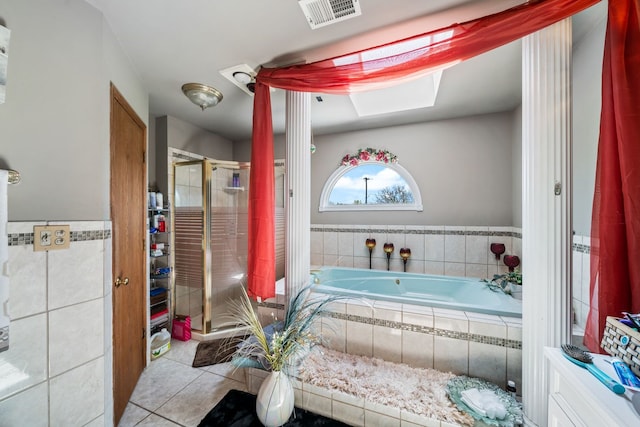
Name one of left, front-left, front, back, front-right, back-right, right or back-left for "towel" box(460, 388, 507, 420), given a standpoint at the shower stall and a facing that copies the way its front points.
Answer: front-left

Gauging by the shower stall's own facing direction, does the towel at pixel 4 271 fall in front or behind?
in front

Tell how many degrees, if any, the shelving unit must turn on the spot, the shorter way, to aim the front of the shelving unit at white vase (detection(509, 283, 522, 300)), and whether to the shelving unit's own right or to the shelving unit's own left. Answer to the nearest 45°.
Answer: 0° — it already faces it

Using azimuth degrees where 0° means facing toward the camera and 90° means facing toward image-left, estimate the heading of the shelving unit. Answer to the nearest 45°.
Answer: approximately 315°

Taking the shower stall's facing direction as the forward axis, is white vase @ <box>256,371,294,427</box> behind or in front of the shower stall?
in front

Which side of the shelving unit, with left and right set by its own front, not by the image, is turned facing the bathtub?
left

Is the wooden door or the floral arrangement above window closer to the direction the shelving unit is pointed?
the floral arrangement above window

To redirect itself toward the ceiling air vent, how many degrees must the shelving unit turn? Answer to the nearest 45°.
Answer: approximately 45° to its right

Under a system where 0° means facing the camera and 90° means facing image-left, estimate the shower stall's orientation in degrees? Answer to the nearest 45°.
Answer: approximately 0°

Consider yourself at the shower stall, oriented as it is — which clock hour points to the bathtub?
The bathtub is roughly at 10 o'clock from the shower stall.

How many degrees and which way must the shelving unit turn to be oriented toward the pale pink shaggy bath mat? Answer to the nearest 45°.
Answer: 0° — it already faces it
